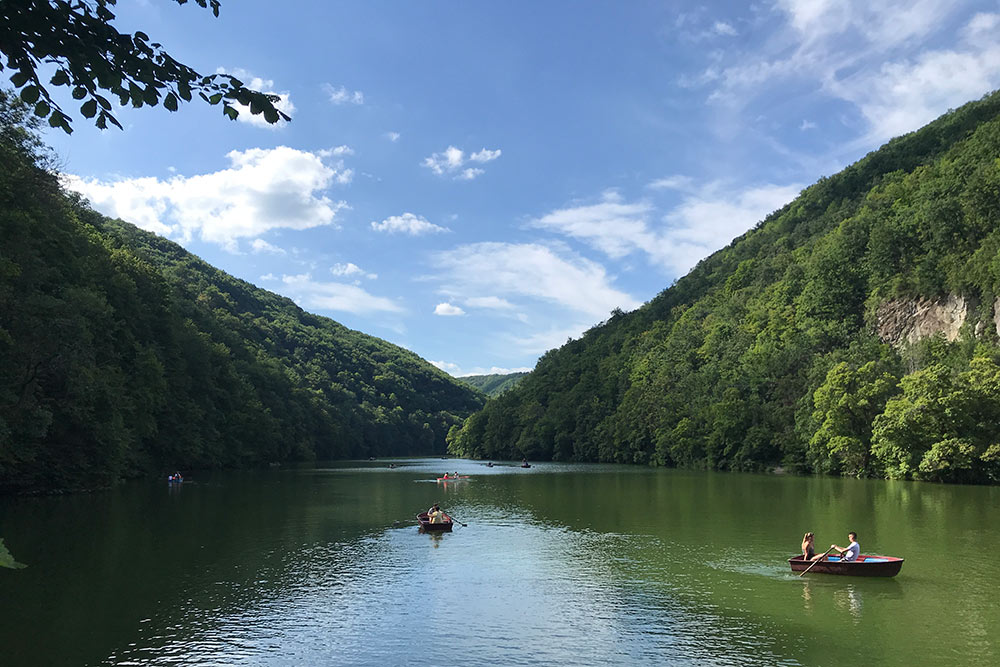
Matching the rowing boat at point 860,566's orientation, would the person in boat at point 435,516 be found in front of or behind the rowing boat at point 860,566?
behind

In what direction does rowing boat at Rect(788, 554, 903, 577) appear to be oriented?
to the viewer's right
